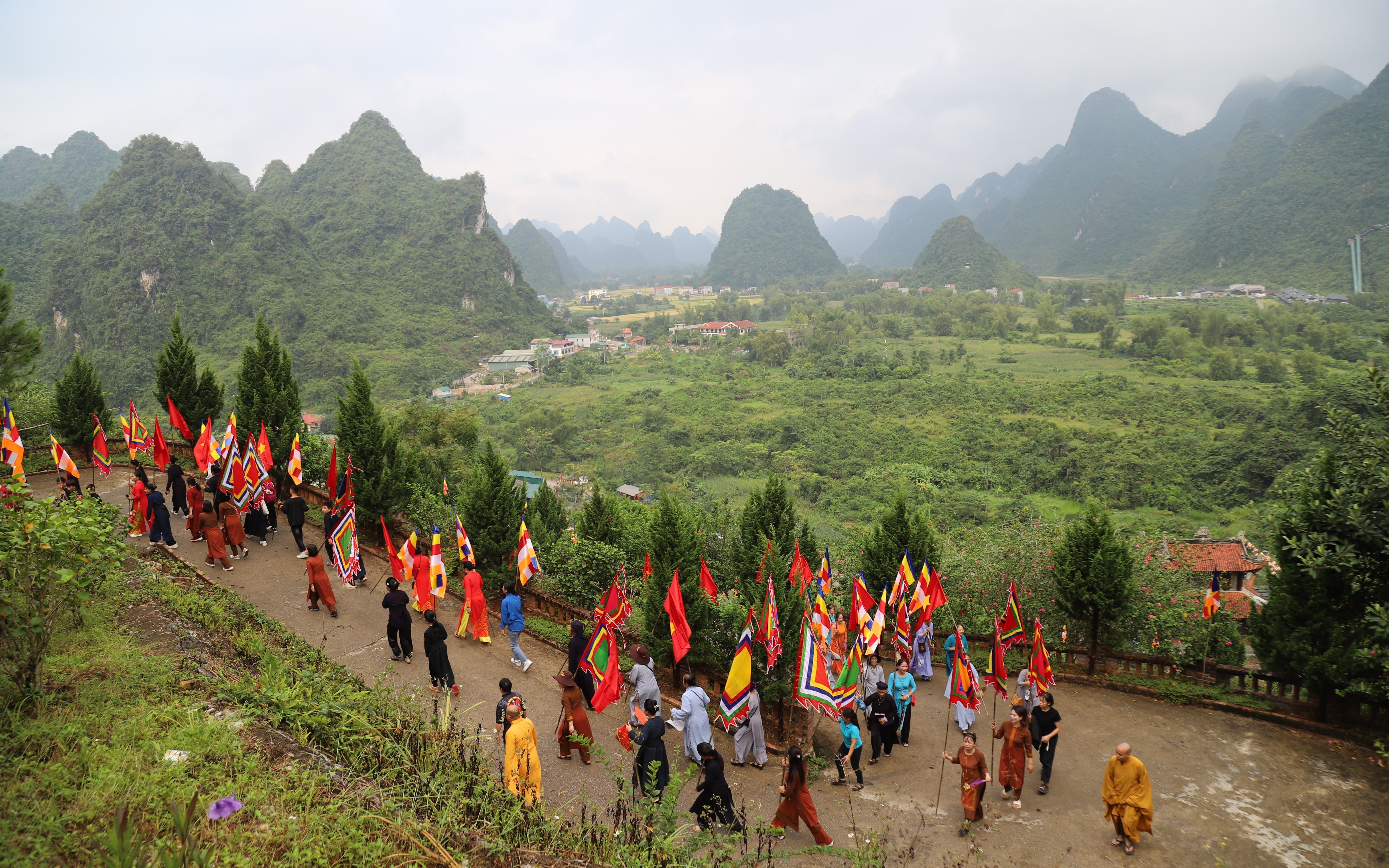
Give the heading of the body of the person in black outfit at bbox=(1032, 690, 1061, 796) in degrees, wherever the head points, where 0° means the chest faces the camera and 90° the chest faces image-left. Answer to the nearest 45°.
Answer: approximately 45°

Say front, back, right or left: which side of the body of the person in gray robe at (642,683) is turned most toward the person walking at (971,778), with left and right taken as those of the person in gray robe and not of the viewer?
back

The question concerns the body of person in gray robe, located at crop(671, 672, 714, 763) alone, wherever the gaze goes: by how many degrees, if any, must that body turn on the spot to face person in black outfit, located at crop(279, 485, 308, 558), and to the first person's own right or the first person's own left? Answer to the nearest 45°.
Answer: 0° — they already face them

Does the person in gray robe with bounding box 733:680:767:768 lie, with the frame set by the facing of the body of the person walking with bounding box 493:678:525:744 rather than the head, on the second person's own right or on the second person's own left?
on the second person's own right

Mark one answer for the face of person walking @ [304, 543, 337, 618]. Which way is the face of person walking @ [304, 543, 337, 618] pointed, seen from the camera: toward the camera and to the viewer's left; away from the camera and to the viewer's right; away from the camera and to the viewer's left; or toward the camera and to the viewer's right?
away from the camera and to the viewer's left

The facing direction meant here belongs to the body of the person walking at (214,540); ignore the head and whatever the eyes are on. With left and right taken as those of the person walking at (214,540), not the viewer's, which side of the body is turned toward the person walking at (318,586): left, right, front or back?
back

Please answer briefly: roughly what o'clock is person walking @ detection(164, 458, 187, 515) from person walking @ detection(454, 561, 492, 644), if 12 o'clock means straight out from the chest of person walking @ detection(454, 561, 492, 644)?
person walking @ detection(164, 458, 187, 515) is roughly at 12 o'clock from person walking @ detection(454, 561, 492, 644).

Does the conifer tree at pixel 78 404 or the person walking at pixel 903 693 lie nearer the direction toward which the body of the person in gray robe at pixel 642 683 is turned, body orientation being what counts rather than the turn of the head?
the conifer tree

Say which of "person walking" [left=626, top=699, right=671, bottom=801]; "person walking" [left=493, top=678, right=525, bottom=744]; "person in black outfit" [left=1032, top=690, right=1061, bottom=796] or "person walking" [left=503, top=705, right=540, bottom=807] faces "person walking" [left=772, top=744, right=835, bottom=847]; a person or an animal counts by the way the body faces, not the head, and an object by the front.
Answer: the person in black outfit
